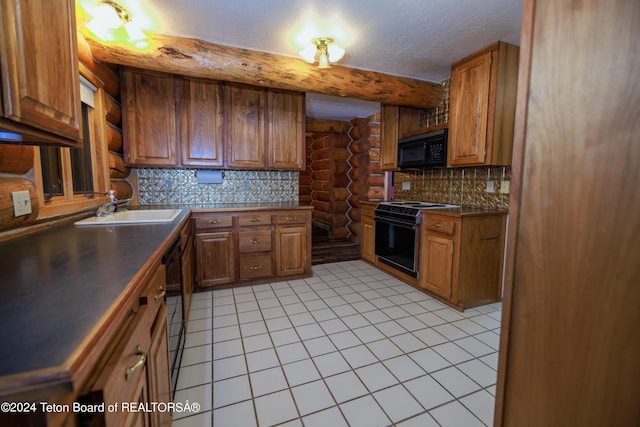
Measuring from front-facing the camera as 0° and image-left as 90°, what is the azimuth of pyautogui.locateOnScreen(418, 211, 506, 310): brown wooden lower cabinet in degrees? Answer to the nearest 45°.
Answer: approximately 45°

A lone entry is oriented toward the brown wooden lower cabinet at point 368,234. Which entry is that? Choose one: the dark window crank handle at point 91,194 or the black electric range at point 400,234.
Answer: the dark window crank handle

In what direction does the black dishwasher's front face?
to the viewer's right

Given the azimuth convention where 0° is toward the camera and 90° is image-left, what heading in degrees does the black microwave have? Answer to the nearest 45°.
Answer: approximately 45°

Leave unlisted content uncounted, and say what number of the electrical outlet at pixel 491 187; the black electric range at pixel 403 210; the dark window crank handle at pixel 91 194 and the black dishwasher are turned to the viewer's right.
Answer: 2

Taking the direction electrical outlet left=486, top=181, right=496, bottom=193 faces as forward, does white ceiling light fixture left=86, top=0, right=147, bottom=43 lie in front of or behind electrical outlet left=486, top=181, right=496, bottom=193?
in front

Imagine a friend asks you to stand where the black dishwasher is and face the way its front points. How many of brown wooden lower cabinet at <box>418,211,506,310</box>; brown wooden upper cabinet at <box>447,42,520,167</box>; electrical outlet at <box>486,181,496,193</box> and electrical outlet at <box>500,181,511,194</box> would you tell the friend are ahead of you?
4

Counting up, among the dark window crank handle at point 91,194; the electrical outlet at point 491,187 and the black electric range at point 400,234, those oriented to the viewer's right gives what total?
1

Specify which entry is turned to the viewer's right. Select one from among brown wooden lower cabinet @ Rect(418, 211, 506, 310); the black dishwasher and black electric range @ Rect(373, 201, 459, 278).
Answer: the black dishwasher
